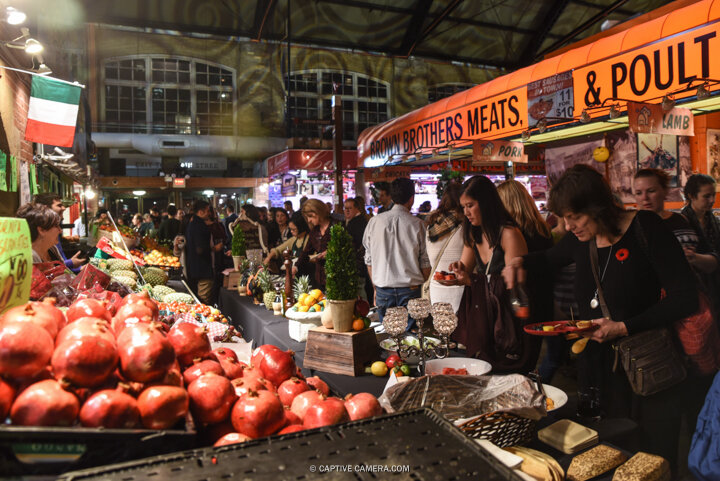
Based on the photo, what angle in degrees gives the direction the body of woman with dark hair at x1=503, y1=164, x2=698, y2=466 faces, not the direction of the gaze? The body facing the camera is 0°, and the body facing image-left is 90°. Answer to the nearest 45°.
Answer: approximately 45°

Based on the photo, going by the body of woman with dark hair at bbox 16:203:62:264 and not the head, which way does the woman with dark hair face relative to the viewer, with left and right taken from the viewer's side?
facing to the right of the viewer

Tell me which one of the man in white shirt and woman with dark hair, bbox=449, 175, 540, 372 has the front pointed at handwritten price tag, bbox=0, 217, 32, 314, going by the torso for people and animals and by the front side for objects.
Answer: the woman with dark hair

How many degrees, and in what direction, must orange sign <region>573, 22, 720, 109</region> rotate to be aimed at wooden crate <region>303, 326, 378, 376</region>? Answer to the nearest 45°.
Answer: approximately 45° to its left

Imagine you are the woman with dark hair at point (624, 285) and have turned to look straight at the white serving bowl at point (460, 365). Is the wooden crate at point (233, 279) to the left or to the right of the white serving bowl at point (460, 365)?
right

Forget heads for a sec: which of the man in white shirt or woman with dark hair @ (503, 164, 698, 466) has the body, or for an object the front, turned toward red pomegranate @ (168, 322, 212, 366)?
the woman with dark hair

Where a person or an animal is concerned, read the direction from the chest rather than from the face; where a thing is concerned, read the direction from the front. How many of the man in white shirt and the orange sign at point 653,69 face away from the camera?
1

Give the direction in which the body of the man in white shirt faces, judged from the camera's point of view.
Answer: away from the camera

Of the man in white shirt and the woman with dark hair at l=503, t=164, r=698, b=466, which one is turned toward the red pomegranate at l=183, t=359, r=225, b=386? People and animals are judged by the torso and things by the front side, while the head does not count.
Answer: the woman with dark hair

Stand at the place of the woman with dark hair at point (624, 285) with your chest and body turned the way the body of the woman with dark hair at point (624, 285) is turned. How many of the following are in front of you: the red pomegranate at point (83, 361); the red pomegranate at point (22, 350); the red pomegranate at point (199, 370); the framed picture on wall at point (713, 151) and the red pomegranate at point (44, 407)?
4

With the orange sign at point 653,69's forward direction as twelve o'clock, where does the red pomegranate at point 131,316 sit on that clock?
The red pomegranate is roughly at 11 o'clock from the orange sign.

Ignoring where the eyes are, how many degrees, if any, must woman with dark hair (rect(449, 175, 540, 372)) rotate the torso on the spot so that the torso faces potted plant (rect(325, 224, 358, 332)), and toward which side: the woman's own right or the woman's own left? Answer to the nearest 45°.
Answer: approximately 45° to the woman's own right
